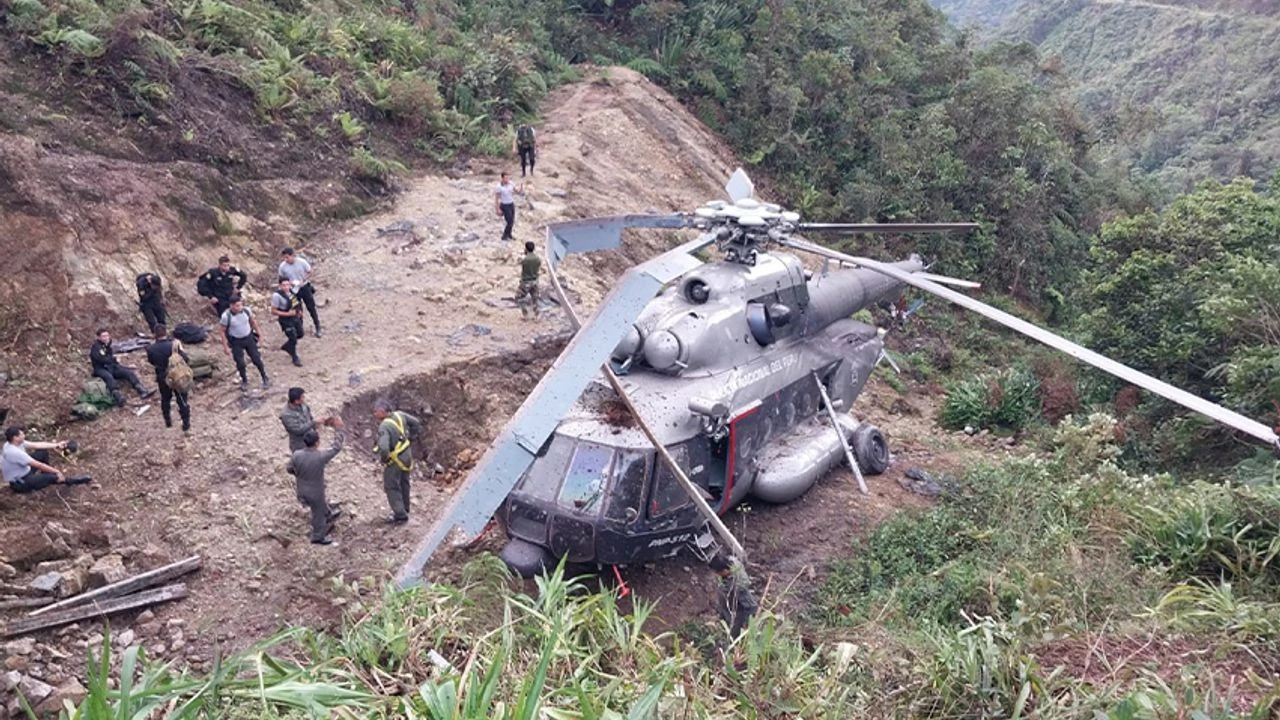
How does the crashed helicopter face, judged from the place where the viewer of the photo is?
facing the viewer and to the left of the viewer

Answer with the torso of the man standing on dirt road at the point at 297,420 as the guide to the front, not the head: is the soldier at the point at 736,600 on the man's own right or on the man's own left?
on the man's own right

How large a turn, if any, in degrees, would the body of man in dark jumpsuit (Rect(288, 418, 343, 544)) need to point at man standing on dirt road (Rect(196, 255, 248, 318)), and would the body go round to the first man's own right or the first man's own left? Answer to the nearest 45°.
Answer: approximately 45° to the first man's own left

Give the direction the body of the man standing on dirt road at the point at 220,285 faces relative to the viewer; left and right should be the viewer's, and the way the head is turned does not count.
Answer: facing the viewer

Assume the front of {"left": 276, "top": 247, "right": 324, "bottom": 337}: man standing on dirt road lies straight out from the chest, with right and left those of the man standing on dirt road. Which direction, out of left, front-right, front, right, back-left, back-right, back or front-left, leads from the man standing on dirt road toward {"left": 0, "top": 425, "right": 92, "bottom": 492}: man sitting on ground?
front

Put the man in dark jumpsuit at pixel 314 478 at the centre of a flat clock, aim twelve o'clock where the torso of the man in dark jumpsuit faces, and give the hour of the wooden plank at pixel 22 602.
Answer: The wooden plank is roughly at 7 o'clock from the man in dark jumpsuit.

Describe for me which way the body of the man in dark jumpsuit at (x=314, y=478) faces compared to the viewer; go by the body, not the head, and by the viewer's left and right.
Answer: facing away from the viewer and to the right of the viewer

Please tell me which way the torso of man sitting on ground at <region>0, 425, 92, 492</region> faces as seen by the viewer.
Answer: to the viewer's right

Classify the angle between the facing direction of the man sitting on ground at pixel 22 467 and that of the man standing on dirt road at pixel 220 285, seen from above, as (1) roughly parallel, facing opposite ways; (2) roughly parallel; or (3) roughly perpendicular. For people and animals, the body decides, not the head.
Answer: roughly perpendicular

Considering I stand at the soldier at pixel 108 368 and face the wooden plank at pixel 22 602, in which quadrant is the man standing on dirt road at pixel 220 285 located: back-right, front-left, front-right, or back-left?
back-left

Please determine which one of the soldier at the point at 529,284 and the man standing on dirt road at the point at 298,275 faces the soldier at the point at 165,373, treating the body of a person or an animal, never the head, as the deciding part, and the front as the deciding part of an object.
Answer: the man standing on dirt road

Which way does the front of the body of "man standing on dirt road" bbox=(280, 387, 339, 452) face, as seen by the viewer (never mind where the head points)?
to the viewer's right

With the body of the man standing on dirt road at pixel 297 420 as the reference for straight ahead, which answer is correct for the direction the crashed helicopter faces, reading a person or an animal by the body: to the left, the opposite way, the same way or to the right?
the opposite way

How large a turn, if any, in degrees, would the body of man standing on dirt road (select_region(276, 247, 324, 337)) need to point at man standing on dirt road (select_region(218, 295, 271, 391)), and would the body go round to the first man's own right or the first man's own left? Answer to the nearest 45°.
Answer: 0° — they already face them
